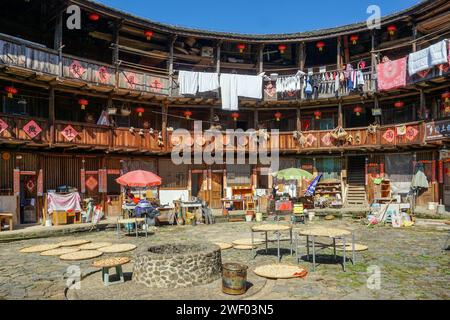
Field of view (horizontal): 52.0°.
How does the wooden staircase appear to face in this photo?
toward the camera

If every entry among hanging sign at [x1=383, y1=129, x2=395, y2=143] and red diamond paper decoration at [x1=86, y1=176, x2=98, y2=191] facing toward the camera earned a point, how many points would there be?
2

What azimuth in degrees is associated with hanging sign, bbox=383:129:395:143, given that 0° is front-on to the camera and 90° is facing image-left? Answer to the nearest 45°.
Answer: approximately 0°

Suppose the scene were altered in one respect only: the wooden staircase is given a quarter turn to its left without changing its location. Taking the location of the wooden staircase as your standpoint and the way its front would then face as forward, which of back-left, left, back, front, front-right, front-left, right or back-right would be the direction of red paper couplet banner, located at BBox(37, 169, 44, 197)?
back-right

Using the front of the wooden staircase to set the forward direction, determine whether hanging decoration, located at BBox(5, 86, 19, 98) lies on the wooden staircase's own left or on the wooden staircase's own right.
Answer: on the wooden staircase's own right

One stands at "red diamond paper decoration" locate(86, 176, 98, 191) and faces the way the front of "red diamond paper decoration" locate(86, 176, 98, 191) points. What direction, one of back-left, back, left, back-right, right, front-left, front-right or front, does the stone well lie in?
front

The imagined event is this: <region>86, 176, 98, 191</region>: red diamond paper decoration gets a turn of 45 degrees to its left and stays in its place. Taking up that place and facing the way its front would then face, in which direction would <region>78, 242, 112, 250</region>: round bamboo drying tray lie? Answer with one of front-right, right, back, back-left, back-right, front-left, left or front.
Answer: front-right

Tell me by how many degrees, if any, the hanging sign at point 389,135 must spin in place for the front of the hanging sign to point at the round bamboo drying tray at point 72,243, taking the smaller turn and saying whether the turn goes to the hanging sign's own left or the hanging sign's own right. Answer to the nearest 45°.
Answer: approximately 45° to the hanging sign's own right

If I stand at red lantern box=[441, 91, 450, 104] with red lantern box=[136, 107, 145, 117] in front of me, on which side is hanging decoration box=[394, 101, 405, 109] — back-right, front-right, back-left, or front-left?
front-right

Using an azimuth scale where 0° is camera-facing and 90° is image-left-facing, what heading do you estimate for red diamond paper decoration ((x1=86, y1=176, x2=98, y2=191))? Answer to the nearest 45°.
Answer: approximately 0°

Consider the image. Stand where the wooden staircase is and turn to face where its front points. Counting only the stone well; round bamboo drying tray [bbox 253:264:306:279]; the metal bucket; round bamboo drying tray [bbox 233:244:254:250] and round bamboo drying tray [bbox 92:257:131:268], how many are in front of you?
5

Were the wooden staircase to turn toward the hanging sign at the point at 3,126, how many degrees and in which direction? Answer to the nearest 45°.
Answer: approximately 45° to its right

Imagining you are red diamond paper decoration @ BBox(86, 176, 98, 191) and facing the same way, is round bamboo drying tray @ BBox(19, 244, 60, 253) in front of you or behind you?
in front

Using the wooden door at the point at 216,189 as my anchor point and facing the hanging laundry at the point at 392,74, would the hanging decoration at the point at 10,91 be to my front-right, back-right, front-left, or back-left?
back-right
